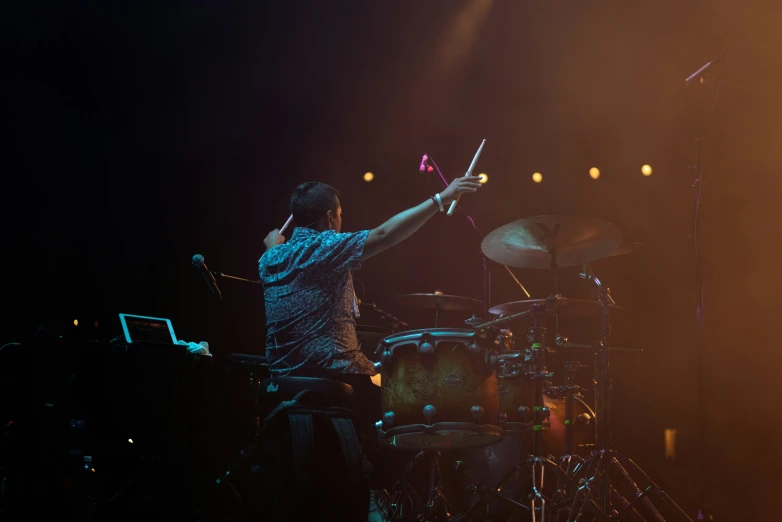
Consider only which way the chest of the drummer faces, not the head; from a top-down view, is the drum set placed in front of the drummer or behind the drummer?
in front

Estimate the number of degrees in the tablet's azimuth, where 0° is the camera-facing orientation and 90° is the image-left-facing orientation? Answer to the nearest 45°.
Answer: approximately 315°

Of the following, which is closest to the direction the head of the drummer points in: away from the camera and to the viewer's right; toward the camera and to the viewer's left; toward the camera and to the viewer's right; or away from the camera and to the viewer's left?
away from the camera and to the viewer's right

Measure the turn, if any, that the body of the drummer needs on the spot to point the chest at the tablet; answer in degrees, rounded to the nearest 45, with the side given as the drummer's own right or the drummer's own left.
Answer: approximately 90° to the drummer's own left

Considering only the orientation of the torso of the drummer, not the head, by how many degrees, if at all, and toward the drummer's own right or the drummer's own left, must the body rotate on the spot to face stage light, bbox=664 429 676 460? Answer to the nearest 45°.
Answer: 0° — they already face it

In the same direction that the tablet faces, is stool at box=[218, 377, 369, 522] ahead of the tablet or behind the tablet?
ahead

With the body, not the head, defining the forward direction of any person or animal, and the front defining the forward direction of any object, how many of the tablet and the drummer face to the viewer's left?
0

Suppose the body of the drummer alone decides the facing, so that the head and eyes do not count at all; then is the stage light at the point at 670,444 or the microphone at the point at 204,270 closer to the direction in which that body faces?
the stage light

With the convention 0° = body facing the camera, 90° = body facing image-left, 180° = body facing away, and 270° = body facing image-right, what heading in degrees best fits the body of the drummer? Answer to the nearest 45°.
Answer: approximately 225°

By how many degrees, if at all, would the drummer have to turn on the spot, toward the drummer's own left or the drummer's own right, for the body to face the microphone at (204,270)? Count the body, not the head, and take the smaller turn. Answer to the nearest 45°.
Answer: approximately 90° to the drummer's own left
